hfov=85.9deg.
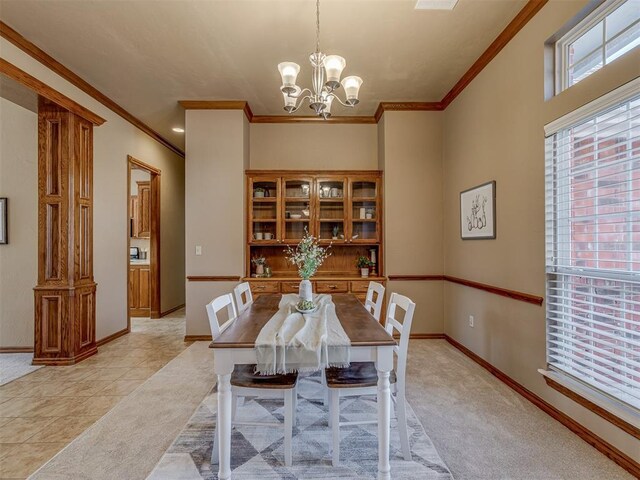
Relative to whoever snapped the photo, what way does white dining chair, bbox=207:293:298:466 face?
facing to the right of the viewer

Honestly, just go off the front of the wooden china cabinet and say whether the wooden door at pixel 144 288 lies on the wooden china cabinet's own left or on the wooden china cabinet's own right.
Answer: on the wooden china cabinet's own right

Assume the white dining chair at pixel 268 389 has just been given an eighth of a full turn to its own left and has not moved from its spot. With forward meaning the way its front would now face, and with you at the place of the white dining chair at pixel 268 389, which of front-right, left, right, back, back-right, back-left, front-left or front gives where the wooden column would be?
left

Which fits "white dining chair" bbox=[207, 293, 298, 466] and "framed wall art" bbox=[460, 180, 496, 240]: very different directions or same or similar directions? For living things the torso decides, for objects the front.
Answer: very different directions

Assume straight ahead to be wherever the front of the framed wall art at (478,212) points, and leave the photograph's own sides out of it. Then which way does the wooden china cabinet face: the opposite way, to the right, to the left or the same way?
to the left

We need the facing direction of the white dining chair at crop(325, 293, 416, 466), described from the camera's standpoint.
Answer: facing to the left of the viewer

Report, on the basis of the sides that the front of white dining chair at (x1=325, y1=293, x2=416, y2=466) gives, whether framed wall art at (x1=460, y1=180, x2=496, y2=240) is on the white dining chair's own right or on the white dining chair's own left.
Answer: on the white dining chair's own right
